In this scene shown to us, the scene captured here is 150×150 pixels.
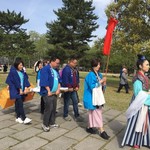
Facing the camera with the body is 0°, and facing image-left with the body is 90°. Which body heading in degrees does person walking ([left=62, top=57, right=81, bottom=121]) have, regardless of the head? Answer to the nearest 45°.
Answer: approximately 315°

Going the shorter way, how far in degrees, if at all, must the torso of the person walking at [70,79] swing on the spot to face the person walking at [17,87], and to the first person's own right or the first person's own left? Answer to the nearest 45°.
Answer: approximately 135° to the first person's own right

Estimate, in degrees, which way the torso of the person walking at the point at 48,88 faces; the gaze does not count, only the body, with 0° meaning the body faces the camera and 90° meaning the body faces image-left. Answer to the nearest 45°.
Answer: approximately 315°

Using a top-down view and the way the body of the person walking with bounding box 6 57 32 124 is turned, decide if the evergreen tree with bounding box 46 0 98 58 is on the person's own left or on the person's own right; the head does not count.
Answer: on the person's own left

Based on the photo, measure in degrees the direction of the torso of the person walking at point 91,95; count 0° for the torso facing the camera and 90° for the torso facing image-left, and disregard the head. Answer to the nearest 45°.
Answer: approximately 315°

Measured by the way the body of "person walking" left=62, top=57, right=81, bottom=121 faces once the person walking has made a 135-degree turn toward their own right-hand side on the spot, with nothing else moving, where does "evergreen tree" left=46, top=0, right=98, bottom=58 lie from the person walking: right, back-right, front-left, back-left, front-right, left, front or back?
right

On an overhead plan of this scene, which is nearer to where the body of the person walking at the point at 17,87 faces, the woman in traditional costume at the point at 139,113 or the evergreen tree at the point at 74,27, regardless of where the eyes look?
the woman in traditional costume

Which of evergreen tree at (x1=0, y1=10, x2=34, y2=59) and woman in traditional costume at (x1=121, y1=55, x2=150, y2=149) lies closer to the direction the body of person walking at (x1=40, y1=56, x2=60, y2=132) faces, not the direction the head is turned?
the woman in traditional costume
